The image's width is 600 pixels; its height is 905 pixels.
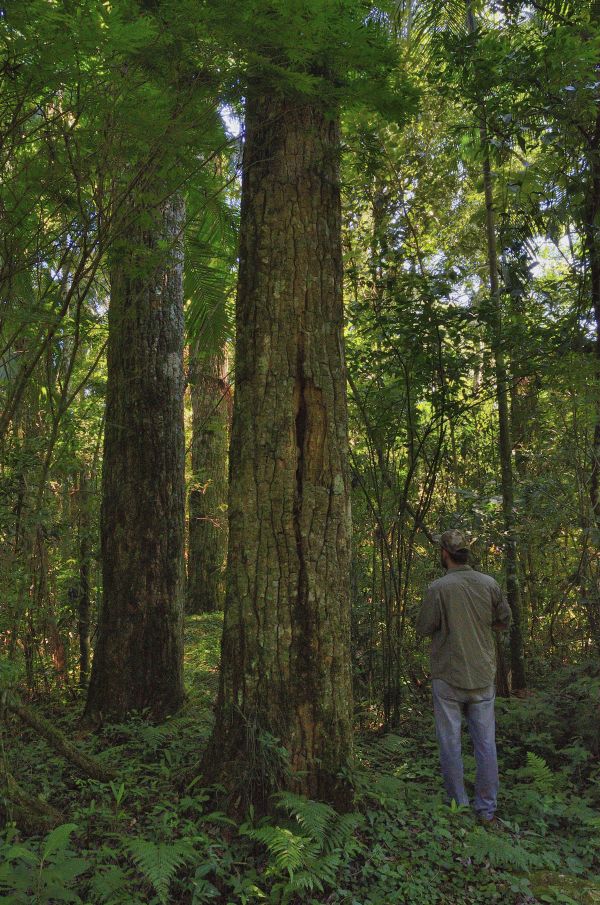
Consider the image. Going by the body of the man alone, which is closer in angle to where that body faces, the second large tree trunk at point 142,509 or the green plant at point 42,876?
the second large tree trunk

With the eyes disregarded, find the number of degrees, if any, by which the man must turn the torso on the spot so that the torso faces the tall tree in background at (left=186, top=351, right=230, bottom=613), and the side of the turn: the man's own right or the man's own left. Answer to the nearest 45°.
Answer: approximately 45° to the man's own left

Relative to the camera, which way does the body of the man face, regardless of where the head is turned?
away from the camera

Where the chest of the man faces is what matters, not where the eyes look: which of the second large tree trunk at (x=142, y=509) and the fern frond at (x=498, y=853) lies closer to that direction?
the second large tree trunk

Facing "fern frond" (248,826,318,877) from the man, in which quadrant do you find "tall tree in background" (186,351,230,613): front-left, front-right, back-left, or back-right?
back-right

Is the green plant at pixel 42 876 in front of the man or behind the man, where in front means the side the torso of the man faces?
behind

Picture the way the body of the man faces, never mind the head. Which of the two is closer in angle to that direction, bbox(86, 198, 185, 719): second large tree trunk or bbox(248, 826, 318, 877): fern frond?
the second large tree trunk

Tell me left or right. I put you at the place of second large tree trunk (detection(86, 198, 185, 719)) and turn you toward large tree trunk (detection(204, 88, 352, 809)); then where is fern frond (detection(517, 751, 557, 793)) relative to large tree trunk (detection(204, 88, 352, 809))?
left

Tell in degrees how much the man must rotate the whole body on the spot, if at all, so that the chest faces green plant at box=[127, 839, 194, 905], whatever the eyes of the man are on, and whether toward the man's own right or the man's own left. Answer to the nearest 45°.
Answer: approximately 135° to the man's own left
